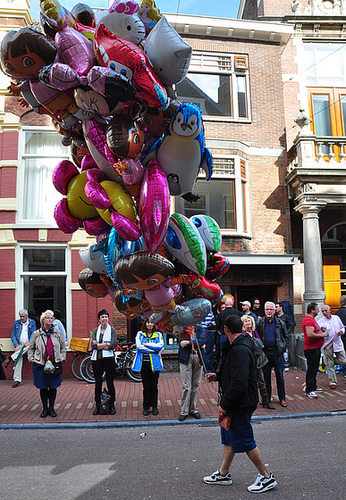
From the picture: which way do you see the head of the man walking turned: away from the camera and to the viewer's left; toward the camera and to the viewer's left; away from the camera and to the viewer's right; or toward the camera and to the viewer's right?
away from the camera and to the viewer's left

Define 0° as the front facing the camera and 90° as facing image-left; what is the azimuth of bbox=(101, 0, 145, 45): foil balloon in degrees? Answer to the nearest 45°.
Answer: approximately 0°

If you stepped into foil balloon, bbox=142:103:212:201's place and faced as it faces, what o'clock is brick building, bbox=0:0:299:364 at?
The brick building is roughly at 6 o'clock from the foil balloon.

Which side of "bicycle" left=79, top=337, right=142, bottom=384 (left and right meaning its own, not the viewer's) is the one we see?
left
